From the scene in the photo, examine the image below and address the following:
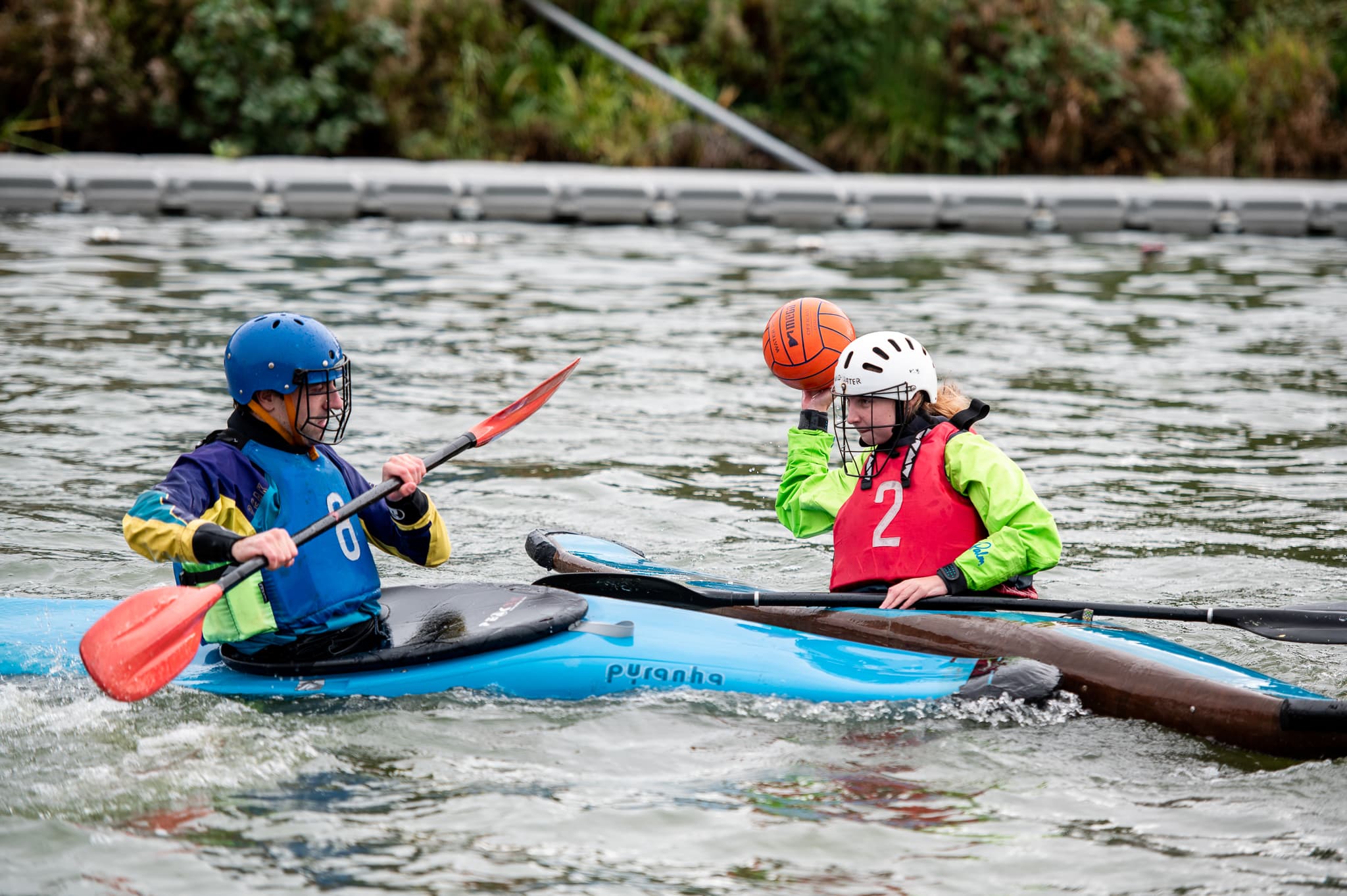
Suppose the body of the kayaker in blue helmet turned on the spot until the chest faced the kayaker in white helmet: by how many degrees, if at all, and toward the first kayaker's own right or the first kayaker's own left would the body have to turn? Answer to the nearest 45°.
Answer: approximately 45° to the first kayaker's own left

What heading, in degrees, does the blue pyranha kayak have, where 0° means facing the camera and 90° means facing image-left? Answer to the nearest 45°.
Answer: approximately 270°

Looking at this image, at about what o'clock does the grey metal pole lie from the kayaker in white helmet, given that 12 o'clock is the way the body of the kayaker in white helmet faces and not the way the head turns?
The grey metal pole is roughly at 4 o'clock from the kayaker in white helmet.

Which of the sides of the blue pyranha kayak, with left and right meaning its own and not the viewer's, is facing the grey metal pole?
left

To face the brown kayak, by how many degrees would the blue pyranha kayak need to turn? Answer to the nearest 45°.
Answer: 0° — it already faces it

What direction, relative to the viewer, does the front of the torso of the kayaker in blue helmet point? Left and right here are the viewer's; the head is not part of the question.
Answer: facing the viewer and to the right of the viewer

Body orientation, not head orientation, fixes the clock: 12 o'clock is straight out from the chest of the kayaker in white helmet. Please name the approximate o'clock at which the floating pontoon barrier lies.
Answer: The floating pontoon barrier is roughly at 4 o'clock from the kayaker in white helmet.

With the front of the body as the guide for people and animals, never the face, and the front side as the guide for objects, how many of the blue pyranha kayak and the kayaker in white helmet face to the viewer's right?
1

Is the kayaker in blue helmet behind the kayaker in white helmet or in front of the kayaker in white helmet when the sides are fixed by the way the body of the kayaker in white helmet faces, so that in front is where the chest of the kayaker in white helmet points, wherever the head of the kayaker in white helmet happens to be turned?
in front

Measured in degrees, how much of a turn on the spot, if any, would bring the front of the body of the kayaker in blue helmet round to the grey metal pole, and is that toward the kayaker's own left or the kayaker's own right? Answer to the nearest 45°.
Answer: approximately 135° to the kayaker's own left

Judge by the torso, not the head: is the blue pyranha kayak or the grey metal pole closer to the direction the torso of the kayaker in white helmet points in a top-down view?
the blue pyranha kayak

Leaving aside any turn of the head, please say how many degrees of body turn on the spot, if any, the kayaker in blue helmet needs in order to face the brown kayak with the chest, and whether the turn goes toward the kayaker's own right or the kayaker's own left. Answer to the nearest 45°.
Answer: approximately 45° to the kayaker's own left

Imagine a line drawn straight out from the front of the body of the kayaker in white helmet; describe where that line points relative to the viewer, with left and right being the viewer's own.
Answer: facing the viewer and to the left of the viewer

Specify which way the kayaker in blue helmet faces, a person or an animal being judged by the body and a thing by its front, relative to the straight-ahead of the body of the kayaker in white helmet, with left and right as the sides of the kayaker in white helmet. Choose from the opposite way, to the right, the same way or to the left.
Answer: to the left

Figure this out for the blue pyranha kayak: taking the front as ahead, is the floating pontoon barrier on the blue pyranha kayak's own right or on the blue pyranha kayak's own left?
on the blue pyranha kayak's own left
